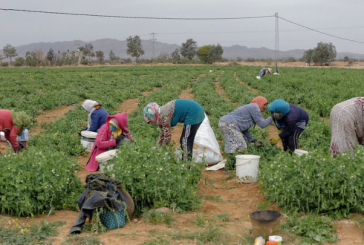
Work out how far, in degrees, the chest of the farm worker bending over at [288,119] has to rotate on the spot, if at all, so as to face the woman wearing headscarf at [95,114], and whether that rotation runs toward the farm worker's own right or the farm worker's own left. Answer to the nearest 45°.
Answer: approximately 45° to the farm worker's own right

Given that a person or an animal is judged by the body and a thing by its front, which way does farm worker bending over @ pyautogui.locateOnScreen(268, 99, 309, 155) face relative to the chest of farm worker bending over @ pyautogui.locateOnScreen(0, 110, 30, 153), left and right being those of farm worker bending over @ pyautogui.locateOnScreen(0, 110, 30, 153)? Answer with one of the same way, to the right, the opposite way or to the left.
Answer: the opposite way

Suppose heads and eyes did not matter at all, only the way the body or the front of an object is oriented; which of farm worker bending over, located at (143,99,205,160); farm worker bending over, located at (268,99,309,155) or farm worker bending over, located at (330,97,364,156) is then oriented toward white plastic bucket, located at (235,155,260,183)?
farm worker bending over, located at (268,99,309,155)

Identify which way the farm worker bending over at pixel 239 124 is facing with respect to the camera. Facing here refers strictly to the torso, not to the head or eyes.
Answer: to the viewer's right

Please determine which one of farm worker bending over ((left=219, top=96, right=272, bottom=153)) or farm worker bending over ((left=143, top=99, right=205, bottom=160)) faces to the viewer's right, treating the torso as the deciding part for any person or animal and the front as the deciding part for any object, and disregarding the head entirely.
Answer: farm worker bending over ((left=219, top=96, right=272, bottom=153))

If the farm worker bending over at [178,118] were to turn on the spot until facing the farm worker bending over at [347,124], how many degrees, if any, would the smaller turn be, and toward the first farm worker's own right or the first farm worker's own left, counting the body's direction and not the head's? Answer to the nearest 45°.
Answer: approximately 135° to the first farm worker's own left

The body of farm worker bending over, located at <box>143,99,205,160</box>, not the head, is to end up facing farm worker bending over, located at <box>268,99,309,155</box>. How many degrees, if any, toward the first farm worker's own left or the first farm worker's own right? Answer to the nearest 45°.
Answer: approximately 180°

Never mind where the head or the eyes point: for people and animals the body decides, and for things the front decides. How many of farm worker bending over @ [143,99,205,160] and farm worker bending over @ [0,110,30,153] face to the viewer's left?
1

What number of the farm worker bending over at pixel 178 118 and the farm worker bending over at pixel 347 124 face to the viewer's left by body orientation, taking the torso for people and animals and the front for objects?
1

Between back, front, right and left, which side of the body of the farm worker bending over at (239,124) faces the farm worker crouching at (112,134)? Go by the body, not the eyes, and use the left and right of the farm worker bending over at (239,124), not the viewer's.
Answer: back

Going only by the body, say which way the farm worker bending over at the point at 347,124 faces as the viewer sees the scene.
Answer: to the viewer's right

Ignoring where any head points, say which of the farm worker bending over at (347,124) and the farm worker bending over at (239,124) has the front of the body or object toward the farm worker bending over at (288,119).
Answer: the farm worker bending over at (239,124)

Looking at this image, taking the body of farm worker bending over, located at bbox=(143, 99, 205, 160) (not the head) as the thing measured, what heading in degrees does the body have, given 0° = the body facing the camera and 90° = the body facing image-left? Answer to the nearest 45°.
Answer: approximately 90°

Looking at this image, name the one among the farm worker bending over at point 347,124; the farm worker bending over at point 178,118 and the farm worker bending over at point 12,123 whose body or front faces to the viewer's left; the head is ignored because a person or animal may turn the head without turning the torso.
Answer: the farm worker bending over at point 178,118

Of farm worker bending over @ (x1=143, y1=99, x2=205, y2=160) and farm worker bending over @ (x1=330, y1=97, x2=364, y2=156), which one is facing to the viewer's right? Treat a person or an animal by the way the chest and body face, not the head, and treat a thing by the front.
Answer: farm worker bending over @ (x1=330, y1=97, x2=364, y2=156)
